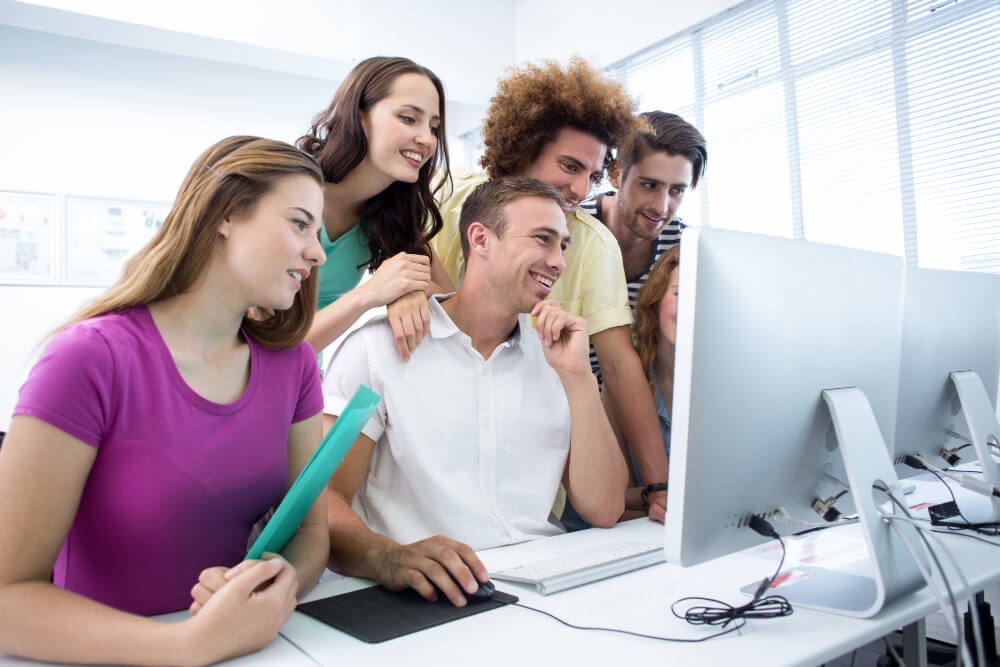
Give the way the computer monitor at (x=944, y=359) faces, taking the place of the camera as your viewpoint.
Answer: facing away from the viewer and to the left of the viewer

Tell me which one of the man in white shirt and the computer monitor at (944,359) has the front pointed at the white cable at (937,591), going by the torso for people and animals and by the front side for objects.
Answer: the man in white shirt

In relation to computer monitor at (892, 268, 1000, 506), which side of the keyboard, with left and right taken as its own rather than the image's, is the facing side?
right

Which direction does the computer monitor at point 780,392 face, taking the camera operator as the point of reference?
facing away from the viewer and to the left of the viewer

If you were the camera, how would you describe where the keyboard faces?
facing away from the viewer and to the left of the viewer

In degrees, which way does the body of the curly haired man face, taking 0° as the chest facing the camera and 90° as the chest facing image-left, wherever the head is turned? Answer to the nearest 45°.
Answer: approximately 315°

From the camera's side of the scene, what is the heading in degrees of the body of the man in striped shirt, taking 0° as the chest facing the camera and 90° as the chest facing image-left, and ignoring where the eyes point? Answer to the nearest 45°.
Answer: approximately 315°

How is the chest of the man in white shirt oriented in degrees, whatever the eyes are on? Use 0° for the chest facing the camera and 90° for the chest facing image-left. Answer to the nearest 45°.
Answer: approximately 315°

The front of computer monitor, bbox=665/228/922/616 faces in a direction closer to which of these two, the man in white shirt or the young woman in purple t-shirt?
the man in white shirt

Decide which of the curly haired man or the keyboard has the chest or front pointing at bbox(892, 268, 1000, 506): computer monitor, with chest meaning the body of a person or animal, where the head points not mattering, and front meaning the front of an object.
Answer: the curly haired man
